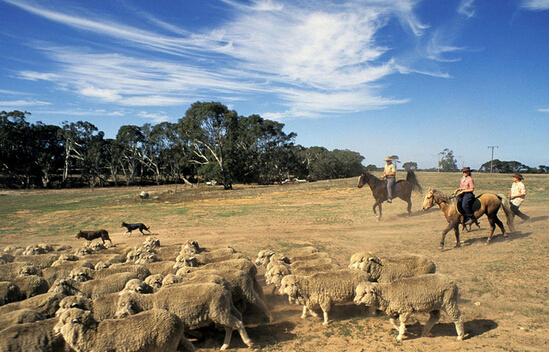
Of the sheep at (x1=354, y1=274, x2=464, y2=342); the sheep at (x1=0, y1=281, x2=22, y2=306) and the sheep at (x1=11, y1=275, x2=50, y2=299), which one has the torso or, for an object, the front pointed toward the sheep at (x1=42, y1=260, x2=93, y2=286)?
the sheep at (x1=354, y1=274, x2=464, y2=342)

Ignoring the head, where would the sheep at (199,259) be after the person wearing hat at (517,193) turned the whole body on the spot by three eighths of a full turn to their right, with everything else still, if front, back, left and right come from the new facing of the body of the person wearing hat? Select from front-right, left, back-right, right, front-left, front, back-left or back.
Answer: back

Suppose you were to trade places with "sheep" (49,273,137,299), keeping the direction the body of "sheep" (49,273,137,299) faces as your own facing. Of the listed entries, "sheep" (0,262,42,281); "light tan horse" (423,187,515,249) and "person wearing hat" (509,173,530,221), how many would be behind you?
2

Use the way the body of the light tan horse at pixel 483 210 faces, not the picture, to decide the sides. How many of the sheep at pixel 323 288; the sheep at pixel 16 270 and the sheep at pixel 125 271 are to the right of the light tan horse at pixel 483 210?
0

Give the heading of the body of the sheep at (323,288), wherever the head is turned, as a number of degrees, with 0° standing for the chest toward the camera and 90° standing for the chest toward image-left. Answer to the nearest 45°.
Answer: approximately 90°

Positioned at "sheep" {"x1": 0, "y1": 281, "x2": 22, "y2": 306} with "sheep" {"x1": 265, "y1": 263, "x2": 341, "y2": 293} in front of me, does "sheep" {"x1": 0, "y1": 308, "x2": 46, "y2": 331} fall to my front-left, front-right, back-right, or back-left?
front-right

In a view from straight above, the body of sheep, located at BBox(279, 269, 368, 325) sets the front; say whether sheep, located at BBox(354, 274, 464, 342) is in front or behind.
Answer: behind

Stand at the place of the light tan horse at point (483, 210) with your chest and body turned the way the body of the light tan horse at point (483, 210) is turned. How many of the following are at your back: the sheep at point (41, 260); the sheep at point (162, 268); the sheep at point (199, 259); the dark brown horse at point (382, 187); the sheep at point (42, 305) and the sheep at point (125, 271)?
0

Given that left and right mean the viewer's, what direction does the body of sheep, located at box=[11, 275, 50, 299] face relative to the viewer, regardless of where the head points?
facing to the left of the viewer

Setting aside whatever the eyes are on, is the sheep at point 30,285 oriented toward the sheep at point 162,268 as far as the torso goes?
no

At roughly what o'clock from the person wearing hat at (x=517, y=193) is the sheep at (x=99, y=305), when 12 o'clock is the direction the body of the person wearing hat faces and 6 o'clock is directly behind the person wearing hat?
The sheep is roughly at 10 o'clock from the person wearing hat.

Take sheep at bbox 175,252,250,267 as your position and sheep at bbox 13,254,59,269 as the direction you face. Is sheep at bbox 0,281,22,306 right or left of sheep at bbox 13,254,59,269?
left

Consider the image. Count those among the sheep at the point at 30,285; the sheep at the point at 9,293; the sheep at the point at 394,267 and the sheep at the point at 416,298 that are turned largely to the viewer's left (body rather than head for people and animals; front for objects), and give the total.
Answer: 4

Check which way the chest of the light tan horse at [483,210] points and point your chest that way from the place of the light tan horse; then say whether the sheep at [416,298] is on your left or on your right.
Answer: on your left

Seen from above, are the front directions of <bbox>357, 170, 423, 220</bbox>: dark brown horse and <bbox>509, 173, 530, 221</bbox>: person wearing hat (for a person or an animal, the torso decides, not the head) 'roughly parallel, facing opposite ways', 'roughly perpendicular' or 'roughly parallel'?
roughly parallel

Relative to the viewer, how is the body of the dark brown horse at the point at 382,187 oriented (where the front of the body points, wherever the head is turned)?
to the viewer's left

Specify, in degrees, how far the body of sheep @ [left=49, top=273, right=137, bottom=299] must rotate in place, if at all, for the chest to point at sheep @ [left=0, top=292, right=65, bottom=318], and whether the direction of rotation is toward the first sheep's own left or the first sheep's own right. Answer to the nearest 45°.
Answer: approximately 45° to the first sheep's own left

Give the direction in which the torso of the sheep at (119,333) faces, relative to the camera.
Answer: to the viewer's left

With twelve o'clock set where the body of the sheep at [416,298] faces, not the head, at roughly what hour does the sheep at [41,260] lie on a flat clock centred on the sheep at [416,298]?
the sheep at [41,260] is roughly at 12 o'clock from the sheep at [416,298].
